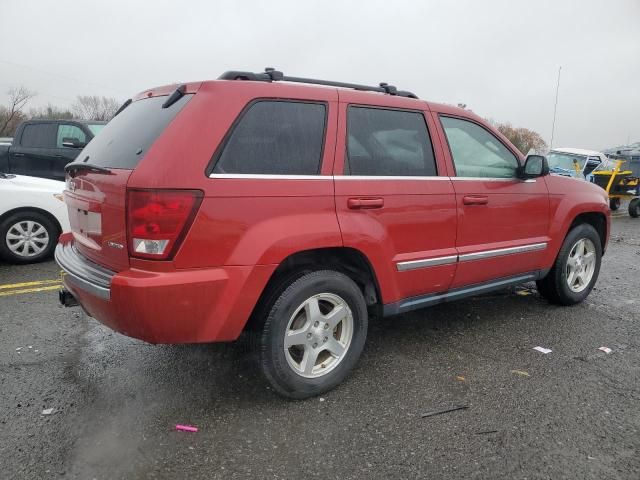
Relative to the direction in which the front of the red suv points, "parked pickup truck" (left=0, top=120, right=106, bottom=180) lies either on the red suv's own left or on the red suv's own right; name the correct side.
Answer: on the red suv's own left

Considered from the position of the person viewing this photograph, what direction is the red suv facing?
facing away from the viewer and to the right of the viewer

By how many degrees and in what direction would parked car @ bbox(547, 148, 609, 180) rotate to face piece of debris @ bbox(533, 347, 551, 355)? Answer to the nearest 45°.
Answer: approximately 45° to its left

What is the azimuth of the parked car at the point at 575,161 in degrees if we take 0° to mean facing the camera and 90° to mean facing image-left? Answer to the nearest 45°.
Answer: approximately 45°
